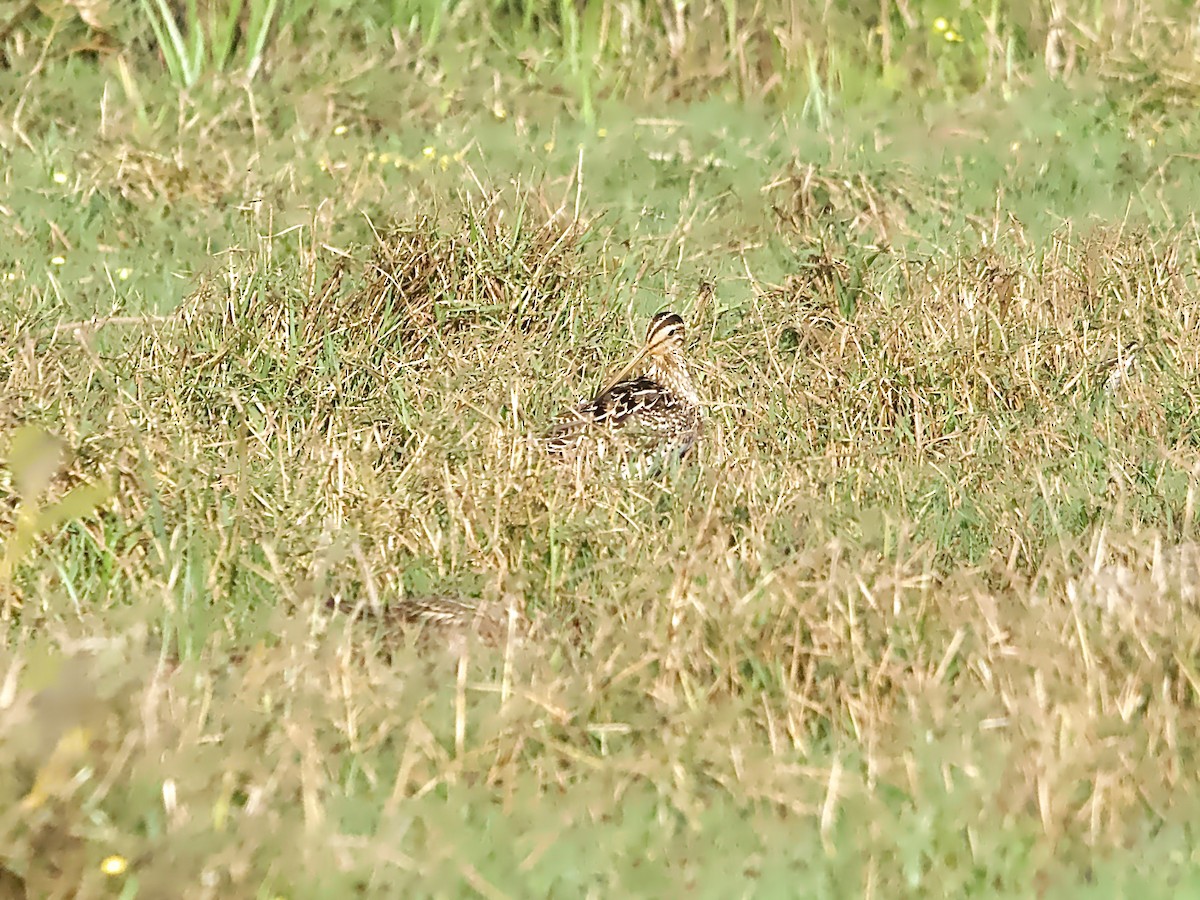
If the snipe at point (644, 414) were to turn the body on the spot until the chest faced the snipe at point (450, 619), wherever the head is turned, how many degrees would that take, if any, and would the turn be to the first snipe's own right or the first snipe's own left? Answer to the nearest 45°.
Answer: approximately 90° to the first snipe's own right

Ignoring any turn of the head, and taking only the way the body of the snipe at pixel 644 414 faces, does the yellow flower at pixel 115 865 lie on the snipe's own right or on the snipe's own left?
on the snipe's own right

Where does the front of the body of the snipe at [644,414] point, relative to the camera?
to the viewer's right
